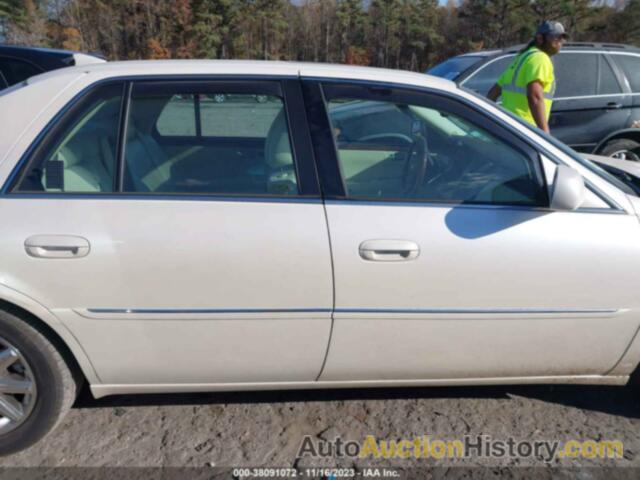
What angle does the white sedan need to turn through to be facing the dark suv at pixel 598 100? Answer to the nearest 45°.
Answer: approximately 45° to its left

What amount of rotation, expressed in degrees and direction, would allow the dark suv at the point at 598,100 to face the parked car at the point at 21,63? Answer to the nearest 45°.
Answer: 0° — it already faces it

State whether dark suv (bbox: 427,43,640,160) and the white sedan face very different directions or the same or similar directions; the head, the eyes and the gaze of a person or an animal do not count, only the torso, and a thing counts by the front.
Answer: very different directions

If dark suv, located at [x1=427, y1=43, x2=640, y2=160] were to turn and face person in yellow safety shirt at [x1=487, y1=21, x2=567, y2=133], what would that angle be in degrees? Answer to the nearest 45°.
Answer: approximately 45° to its left

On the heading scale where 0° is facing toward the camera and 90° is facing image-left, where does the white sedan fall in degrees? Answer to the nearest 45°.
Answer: approximately 270°

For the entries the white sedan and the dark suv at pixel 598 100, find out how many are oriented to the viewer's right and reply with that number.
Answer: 1

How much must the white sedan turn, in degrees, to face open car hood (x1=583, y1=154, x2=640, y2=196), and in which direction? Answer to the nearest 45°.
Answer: approximately 45° to its left
